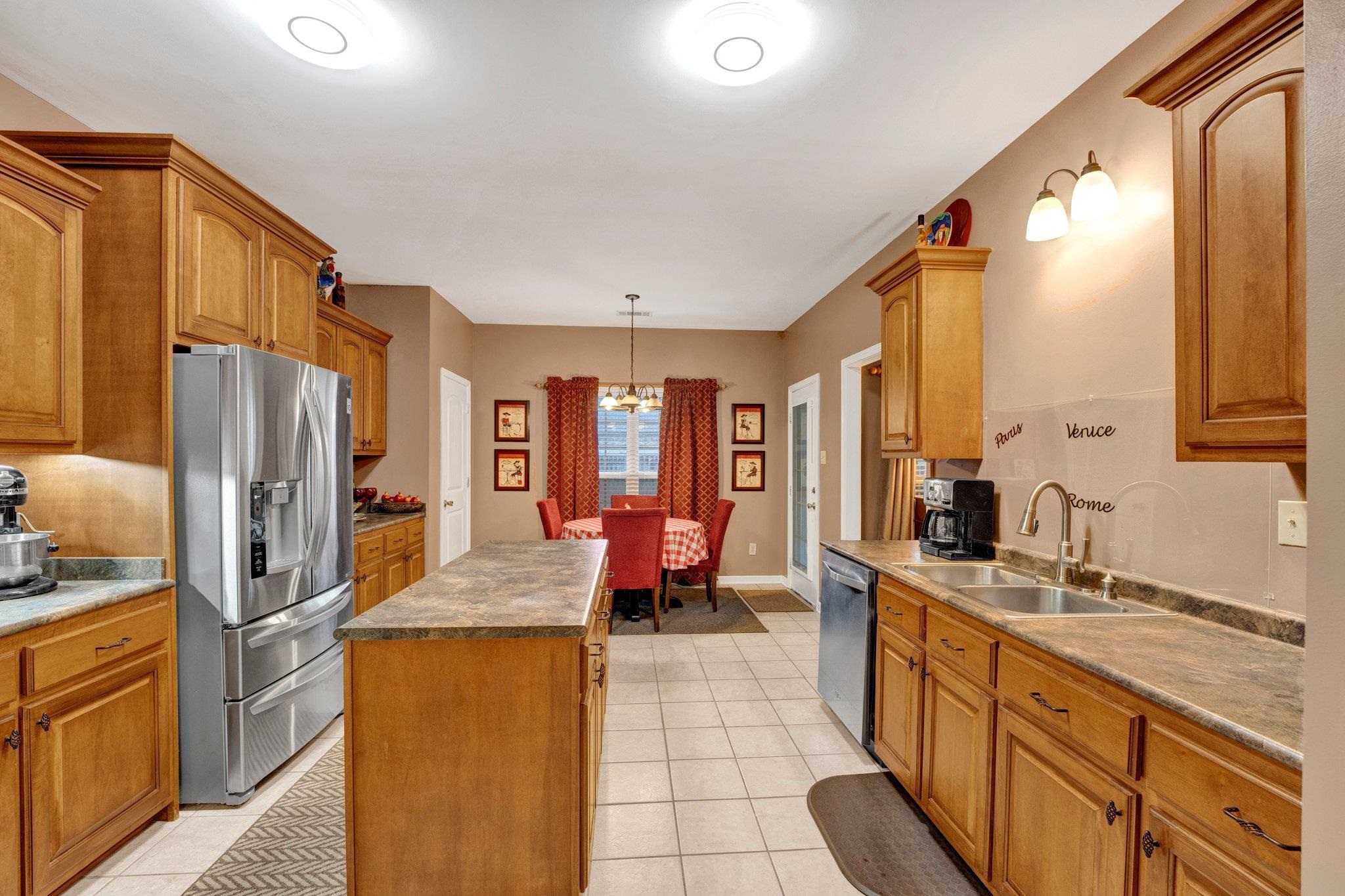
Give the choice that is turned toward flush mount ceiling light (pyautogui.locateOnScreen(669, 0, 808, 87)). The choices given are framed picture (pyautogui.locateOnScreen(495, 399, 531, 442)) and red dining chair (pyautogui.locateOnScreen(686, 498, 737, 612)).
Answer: the framed picture

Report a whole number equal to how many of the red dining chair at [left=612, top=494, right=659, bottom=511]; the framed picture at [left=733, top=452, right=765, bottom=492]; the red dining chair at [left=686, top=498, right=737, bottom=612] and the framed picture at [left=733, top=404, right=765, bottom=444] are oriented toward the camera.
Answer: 3

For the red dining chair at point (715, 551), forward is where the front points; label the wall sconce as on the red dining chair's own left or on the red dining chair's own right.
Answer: on the red dining chair's own left

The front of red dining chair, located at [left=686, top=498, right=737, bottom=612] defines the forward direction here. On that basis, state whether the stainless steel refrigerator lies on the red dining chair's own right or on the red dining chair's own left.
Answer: on the red dining chair's own left

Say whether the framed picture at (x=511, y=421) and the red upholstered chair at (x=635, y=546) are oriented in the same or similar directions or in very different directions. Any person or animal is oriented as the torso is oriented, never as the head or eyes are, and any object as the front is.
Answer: very different directions

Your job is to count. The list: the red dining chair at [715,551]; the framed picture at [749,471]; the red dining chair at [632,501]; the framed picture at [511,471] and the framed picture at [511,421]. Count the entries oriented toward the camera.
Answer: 4

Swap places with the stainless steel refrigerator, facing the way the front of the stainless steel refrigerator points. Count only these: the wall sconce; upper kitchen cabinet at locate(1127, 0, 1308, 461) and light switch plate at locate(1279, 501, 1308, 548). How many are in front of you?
3

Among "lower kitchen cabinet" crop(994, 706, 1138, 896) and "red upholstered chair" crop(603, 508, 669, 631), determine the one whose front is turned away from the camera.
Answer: the red upholstered chair

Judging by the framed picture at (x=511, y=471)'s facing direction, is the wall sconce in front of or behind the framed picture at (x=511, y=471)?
in front

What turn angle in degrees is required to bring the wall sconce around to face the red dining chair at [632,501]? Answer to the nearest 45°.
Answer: approximately 90° to its right

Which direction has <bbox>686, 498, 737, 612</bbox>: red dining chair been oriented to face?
to the viewer's left

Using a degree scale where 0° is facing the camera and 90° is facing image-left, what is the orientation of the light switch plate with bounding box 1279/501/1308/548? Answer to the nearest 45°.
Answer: approximately 45°

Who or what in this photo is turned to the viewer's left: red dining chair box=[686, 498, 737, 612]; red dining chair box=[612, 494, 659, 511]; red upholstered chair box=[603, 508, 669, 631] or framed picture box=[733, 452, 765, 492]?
red dining chair box=[686, 498, 737, 612]
